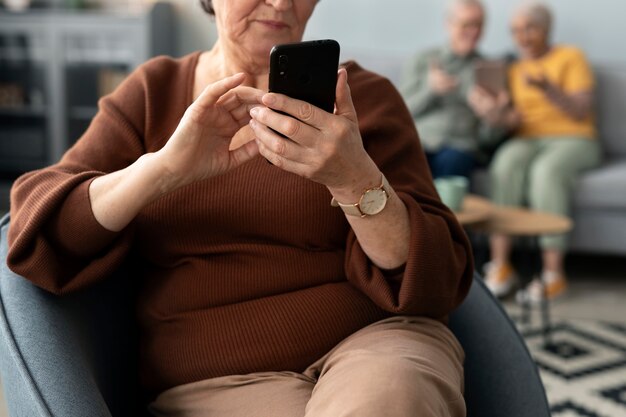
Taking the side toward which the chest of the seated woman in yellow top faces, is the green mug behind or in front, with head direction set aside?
in front

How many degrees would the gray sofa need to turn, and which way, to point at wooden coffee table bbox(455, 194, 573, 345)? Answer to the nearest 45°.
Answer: approximately 45° to its right

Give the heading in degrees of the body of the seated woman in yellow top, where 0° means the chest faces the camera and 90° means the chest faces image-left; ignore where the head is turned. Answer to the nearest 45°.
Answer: approximately 45°

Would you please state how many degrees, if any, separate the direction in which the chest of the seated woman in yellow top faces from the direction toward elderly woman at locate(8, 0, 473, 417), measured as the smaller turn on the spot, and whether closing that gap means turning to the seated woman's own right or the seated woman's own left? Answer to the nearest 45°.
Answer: approximately 45° to the seated woman's own left

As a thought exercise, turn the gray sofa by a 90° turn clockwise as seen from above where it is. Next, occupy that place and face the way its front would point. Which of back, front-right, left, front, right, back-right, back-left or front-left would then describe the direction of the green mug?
front-left

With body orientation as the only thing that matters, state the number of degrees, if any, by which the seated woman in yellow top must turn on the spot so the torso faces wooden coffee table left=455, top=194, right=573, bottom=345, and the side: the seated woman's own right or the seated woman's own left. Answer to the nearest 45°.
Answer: approximately 45° to the seated woman's own left

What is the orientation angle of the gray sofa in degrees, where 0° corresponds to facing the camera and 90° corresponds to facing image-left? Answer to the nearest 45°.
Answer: approximately 0°

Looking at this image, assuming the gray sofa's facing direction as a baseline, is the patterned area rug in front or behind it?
in front
